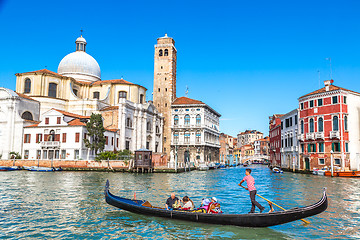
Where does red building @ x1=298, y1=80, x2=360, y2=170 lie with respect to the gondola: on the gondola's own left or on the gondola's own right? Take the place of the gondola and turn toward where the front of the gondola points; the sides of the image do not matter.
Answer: on the gondola's own right

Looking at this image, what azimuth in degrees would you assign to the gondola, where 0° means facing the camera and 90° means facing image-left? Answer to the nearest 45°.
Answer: approximately 90°

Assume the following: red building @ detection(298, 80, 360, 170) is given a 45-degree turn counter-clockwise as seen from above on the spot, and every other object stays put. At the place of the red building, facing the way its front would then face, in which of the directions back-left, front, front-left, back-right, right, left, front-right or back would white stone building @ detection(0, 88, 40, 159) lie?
right

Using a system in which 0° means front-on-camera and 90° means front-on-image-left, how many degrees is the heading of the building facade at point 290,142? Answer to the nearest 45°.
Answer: approximately 45°

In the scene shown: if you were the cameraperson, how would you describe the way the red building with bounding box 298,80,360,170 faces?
facing the viewer and to the left of the viewer

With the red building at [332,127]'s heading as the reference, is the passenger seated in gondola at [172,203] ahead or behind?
ahead

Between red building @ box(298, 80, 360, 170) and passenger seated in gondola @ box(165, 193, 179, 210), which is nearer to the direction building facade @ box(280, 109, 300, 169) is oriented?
the passenger seated in gondola

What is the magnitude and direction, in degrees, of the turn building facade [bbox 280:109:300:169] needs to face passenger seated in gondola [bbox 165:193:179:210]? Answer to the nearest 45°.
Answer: approximately 45° to its left

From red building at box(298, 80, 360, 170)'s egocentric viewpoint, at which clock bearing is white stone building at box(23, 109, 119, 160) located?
The white stone building is roughly at 1 o'clock from the red building.

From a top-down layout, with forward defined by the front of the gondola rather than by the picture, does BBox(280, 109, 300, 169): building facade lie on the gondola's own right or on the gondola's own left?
on the gondola's own right

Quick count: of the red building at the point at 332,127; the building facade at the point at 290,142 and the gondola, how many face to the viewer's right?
0

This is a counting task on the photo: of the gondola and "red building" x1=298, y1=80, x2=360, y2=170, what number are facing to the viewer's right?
0
